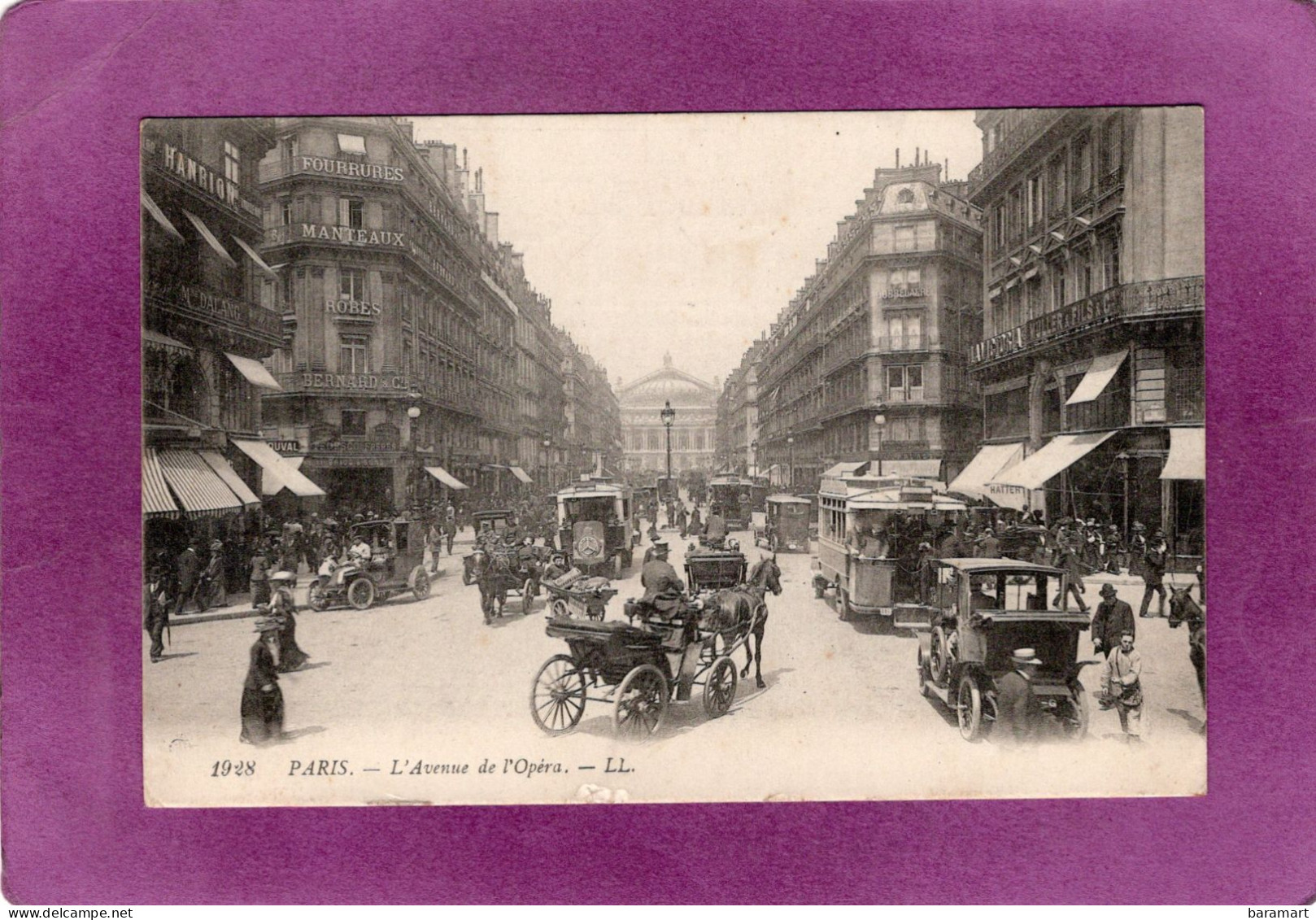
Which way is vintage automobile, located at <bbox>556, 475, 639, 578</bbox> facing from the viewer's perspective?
toward the camera

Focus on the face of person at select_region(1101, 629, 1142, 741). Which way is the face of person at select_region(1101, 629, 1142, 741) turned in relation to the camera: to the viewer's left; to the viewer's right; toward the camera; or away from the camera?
toward the camera

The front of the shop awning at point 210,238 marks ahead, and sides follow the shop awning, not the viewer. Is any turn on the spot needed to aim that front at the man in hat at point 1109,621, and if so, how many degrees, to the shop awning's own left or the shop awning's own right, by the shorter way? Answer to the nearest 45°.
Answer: approximately 45° to the shop awning's own right

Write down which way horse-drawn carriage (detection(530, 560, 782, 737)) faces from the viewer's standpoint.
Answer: facing away from the viewer and to the right of the viewer

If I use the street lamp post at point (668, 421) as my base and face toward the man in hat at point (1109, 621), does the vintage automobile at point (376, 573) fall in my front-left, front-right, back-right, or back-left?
front-right

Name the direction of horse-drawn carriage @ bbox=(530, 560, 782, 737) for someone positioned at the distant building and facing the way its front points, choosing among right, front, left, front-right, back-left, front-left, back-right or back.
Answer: front

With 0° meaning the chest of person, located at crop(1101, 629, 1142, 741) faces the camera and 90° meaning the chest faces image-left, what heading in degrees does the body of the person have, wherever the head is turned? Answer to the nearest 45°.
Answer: approximately 0°

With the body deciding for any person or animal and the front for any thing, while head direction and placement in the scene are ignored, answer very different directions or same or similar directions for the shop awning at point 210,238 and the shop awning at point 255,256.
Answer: same or similar directions

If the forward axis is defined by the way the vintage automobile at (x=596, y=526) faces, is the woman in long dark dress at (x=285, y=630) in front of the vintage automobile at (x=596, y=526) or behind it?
in front

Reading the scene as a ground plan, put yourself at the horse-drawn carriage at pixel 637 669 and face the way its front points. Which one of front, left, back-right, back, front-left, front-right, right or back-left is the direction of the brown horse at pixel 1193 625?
front-right

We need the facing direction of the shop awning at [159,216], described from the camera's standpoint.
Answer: facing to the right of the viewer

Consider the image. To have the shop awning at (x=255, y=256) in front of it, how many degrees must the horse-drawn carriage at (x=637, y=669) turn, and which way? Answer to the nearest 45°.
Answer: approximately 135° to its left

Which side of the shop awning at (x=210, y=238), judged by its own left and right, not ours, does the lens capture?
right
